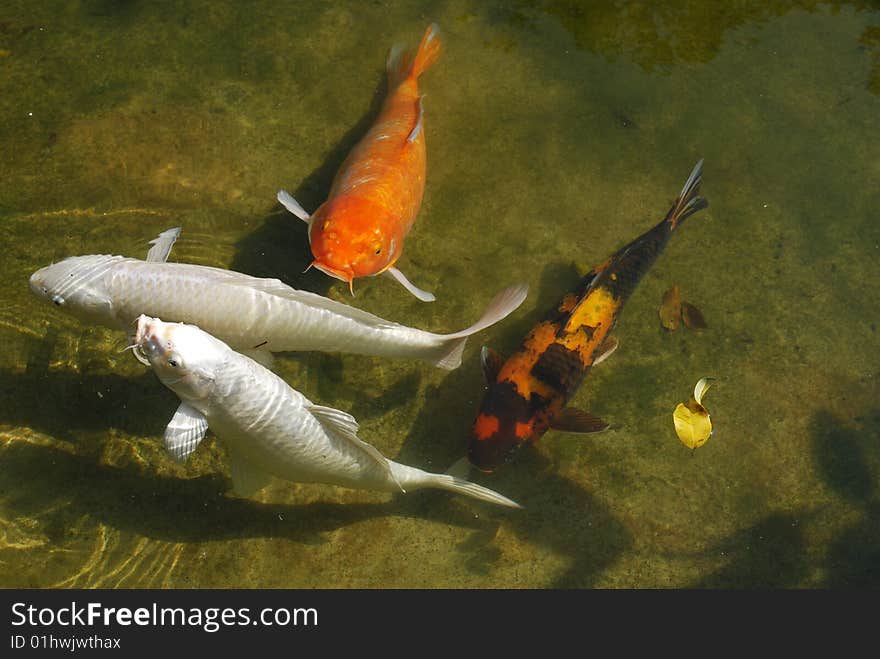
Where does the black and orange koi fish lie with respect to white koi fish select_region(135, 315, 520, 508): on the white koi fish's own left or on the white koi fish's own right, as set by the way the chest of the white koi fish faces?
on the white koi fish's own right

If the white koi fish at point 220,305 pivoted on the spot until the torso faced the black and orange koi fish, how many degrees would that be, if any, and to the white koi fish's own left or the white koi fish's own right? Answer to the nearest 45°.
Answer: approximately 180°

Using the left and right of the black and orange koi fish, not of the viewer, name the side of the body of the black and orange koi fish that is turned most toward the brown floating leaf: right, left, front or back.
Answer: back

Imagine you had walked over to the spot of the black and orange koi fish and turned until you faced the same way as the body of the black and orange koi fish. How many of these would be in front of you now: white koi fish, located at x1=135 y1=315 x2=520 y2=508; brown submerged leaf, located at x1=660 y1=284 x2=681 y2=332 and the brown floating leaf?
1

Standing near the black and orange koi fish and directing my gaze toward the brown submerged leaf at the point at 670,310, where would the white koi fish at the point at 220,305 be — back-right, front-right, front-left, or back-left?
back-left

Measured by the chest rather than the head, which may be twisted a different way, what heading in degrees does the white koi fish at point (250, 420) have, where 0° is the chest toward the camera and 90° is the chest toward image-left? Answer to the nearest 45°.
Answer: approximately 135°

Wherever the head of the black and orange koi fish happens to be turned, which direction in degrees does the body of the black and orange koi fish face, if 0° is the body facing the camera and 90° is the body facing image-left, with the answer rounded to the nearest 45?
approximately 45°

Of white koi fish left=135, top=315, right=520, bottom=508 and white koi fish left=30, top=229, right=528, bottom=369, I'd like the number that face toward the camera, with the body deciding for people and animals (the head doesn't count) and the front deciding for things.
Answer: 0

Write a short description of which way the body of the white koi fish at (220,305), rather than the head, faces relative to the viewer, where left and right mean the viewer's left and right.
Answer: facing to the left of the viewer

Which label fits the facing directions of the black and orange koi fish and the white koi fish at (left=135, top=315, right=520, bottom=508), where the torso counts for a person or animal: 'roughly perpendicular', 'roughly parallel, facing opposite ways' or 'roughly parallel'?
roughly perpendicular
